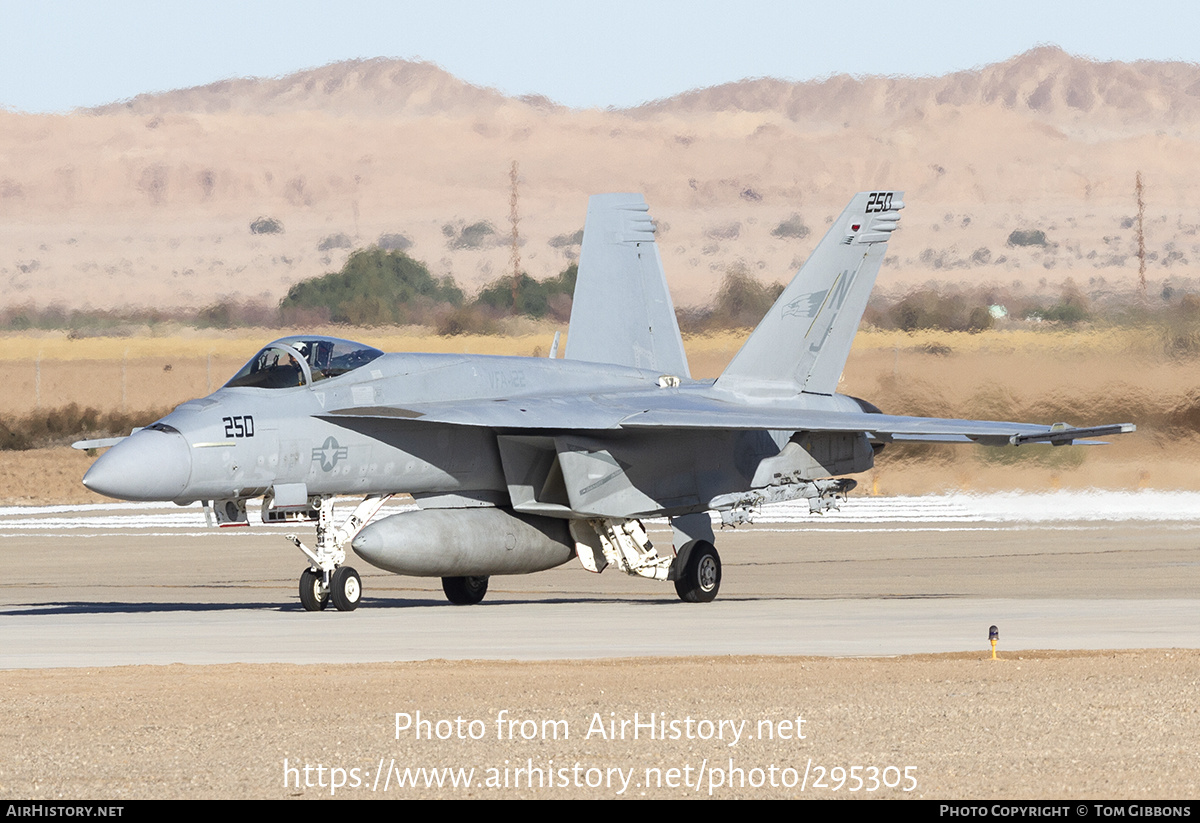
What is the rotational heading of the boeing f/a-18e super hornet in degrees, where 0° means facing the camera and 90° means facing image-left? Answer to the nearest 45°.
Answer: approximately 45°

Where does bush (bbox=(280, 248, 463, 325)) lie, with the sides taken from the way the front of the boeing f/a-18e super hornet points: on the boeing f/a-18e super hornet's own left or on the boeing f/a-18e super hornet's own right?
on the boeing f/a-18e super hornet's own right

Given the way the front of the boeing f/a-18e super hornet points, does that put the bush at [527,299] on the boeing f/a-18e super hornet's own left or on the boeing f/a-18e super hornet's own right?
on the boeing f/a-18e super hornet's own right

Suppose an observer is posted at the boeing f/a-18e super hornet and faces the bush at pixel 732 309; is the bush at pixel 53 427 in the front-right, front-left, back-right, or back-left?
front-left

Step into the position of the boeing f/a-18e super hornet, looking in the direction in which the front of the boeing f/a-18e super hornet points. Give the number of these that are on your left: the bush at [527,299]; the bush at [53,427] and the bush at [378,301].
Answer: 0

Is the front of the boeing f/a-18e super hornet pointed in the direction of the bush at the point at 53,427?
no

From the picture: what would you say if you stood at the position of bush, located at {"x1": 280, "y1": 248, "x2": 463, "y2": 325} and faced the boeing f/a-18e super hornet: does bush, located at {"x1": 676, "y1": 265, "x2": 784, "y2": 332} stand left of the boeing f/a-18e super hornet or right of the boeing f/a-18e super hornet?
left

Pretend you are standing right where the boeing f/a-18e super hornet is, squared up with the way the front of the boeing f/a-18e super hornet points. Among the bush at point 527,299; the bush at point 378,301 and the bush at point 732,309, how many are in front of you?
0

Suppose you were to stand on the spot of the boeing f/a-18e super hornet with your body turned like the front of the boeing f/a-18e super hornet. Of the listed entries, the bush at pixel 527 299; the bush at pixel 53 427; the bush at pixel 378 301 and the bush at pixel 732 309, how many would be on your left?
0

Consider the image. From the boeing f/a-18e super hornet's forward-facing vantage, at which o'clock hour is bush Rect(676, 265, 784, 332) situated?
The bush is roughly at 5 o'clock from the boeing f/a-18e super hornet.
